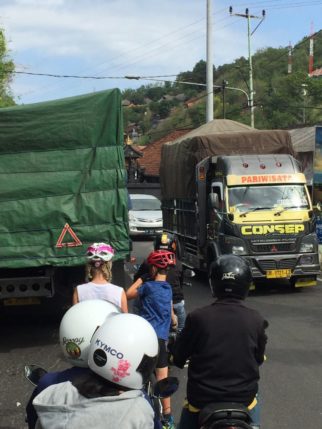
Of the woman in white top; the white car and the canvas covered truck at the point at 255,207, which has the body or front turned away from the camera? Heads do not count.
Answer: the woman in white top

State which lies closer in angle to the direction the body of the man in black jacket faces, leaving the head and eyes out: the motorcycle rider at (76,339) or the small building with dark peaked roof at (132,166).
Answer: the small building with dark peaked roof

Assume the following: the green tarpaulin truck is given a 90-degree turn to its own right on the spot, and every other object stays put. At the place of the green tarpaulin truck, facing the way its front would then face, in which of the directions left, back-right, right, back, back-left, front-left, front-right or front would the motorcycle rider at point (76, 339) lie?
right

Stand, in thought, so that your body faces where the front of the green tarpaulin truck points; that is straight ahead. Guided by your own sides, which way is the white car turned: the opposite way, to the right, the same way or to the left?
the opposite way

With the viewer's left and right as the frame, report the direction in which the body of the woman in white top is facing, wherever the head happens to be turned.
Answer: facing away from the viewer

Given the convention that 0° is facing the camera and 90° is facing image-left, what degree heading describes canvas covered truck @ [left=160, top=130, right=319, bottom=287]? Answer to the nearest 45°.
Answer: approximately 315°

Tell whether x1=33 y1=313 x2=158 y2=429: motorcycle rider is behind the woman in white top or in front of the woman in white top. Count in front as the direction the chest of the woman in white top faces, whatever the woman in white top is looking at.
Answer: behind

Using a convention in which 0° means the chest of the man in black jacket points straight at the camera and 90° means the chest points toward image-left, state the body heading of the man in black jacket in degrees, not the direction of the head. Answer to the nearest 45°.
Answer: approximately 180°

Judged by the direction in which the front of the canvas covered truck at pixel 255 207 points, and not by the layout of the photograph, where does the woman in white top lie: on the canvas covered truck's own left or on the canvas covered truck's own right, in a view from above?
on the canvas covered truck's own right

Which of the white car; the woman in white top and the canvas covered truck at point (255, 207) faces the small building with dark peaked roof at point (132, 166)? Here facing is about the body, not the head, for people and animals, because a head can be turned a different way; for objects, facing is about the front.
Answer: the woman in white top

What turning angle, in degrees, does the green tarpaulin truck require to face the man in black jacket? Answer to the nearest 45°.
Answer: approximately 180°

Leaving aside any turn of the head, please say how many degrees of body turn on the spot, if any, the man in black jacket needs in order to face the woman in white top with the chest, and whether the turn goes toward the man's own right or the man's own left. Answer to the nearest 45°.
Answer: approximately 45° to the man's own left

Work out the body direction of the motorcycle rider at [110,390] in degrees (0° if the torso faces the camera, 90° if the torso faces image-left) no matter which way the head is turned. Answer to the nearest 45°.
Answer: approximately 225°

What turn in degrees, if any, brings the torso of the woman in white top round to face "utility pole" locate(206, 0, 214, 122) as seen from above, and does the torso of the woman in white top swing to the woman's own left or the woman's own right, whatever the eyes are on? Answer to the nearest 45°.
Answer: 0° — they already face it
